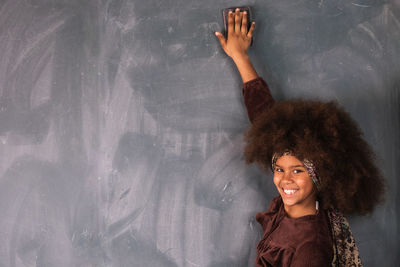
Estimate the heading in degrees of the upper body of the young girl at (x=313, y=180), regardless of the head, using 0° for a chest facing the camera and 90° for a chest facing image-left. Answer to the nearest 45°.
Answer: approximately 45°
